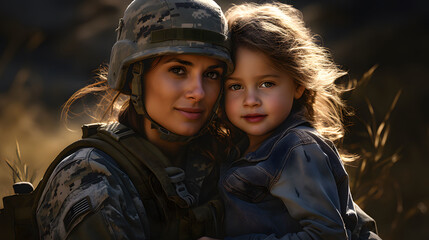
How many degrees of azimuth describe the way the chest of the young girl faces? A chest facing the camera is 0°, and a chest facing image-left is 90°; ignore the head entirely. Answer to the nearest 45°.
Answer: approximately 45°

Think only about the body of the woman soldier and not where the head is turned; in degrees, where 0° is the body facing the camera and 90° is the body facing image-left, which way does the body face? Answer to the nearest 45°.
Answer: approximately 315°
